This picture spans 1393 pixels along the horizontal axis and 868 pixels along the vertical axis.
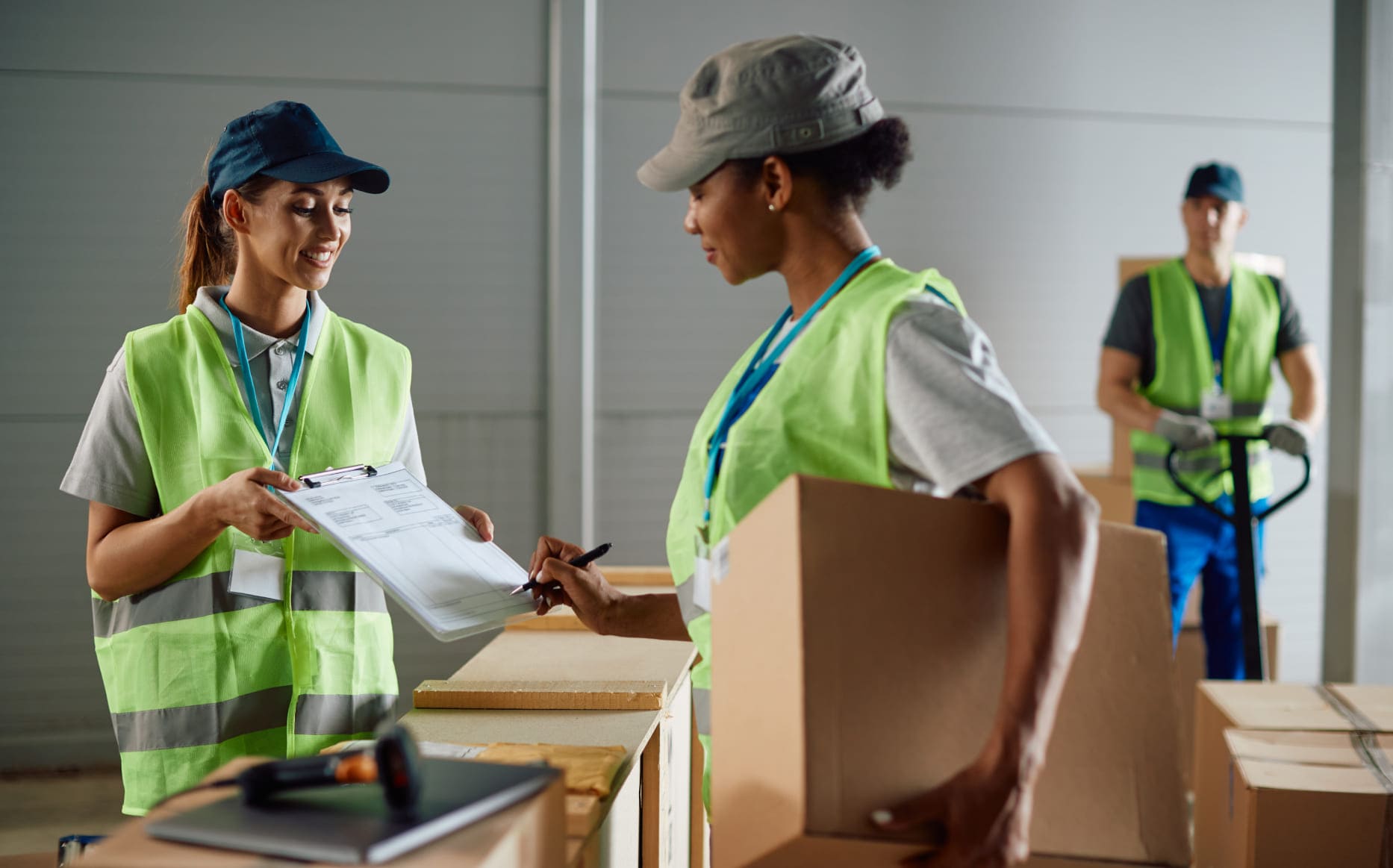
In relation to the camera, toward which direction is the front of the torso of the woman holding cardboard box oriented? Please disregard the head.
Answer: to the viewer's left

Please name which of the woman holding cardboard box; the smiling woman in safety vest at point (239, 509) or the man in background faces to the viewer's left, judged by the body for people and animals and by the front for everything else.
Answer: the woman holding cardboard box

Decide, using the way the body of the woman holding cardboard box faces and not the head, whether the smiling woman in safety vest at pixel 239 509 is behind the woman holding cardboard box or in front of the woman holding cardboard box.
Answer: in front

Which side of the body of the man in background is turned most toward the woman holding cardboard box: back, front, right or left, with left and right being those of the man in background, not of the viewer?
front

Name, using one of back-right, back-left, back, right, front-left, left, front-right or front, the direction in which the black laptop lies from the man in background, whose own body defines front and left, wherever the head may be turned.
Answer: front

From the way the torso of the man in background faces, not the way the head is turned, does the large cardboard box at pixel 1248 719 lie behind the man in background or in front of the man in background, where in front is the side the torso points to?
in front

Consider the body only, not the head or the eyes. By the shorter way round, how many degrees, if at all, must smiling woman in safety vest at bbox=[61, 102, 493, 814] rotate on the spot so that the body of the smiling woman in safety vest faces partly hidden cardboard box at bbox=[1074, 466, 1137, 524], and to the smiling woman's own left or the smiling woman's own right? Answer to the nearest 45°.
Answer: approximately 90° to the smiling woman's own left

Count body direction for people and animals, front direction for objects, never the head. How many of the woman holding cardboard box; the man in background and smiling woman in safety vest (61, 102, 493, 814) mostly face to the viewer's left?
1

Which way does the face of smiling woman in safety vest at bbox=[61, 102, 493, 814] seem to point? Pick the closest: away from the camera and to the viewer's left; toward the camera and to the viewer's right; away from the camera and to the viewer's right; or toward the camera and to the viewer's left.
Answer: toward the camera and to the viewer's right

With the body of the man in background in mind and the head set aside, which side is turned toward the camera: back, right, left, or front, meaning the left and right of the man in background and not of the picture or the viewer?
front

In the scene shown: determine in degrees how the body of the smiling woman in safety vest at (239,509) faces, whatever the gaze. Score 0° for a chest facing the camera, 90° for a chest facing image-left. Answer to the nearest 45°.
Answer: approximately 315°
